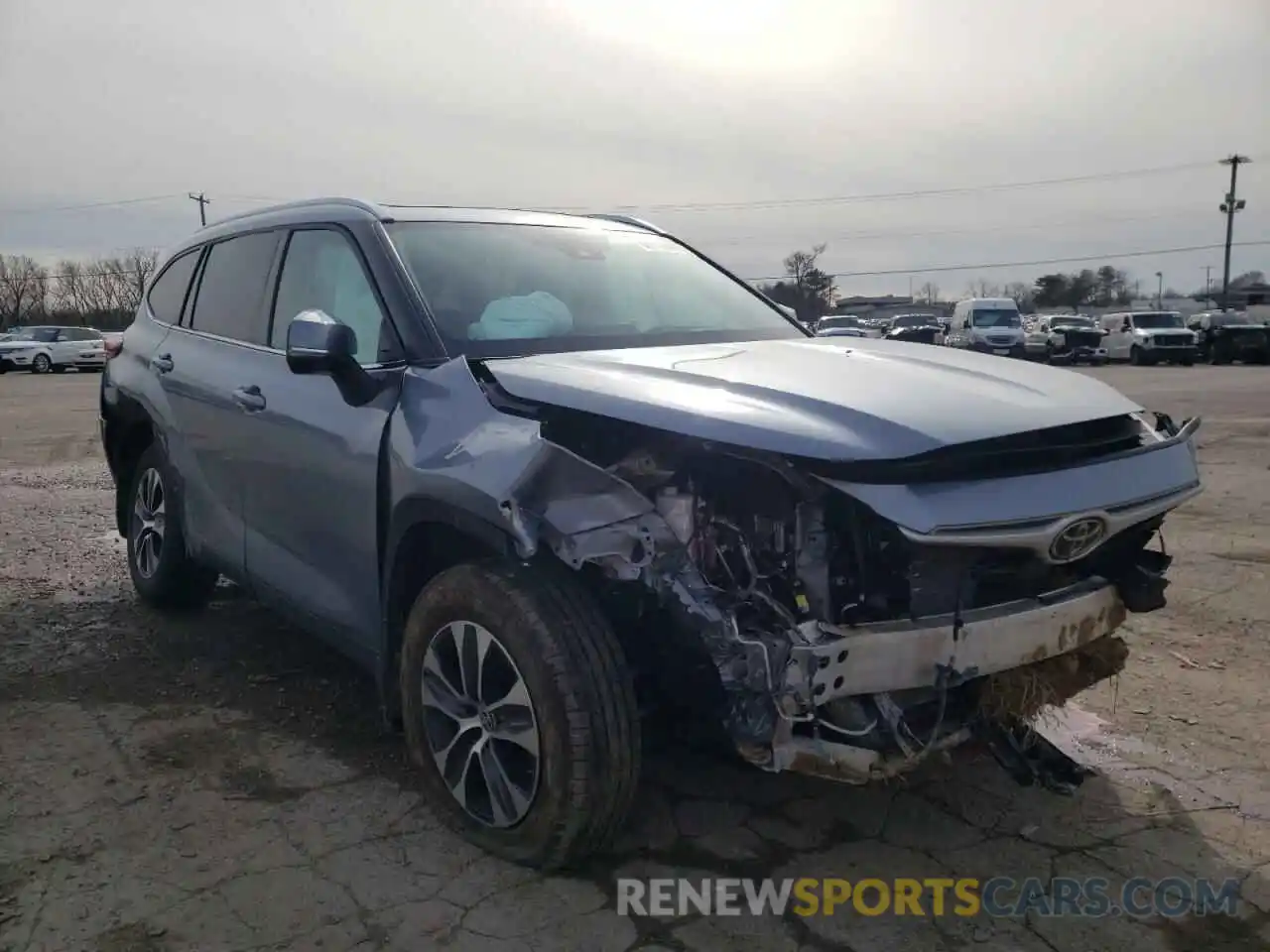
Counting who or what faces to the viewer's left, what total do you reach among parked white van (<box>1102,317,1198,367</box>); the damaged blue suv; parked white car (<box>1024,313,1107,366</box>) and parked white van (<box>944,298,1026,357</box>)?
0

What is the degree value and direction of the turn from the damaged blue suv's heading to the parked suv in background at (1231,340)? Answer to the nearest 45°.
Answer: approximately 90° to its left

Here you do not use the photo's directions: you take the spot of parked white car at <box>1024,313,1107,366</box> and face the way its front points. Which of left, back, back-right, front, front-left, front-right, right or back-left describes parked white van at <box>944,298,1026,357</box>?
right

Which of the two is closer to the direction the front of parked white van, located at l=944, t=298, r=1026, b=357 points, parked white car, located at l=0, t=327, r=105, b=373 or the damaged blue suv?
the damaged blue suv

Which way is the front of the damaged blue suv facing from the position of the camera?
facing the viewer and to the right of the viewer

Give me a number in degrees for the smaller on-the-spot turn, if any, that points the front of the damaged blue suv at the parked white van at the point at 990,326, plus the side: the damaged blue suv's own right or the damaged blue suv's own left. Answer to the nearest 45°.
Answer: approximately 135° to the damaged blue suv's own left

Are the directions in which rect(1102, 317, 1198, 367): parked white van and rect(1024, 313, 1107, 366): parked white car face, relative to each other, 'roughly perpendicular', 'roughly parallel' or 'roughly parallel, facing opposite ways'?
roughly parallel

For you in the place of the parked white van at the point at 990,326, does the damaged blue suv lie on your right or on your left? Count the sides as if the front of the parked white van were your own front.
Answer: on your right

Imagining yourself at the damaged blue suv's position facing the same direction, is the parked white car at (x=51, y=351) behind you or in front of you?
behind

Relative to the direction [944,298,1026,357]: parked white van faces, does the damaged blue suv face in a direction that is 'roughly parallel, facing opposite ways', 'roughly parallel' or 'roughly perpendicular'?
roughly parallel

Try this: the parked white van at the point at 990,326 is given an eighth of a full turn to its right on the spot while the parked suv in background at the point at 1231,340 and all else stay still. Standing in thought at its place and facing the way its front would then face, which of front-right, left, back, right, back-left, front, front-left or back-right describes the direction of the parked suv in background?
left

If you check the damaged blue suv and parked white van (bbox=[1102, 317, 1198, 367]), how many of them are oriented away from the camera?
0

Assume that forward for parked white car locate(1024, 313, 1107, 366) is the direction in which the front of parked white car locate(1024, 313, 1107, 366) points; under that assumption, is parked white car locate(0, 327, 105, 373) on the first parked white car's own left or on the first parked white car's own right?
on the first parked white car's own right

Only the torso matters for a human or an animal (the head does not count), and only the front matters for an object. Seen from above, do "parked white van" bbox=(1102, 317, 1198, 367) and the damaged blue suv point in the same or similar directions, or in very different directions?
same or similar directions

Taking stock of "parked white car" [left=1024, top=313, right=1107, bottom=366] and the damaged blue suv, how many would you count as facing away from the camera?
0
